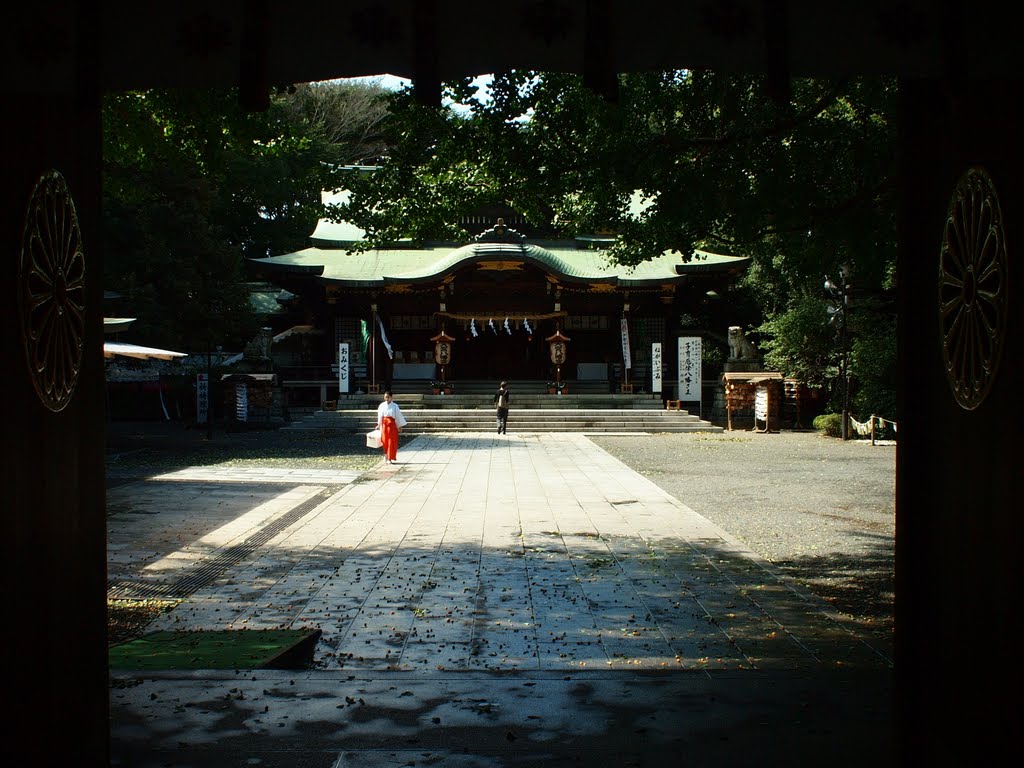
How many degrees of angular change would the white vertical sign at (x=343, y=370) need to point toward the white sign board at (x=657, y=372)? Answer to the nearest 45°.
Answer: approximately 90° to its left

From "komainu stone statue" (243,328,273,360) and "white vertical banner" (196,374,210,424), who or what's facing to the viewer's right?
the komainu stone statue

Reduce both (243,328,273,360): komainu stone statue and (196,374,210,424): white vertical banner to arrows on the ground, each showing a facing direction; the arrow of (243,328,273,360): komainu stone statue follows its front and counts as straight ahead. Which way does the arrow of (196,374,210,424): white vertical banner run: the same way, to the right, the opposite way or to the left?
to the right

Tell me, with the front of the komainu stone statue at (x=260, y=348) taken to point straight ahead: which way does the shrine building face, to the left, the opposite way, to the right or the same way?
to the right

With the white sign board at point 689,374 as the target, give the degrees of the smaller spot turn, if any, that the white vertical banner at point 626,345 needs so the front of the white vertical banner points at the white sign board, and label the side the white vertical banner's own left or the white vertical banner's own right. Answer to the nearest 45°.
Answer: approximately 45° to the white vertical banner's own left

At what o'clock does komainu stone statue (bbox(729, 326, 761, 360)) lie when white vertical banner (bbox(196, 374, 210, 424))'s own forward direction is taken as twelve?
The komainu stone statue is roughly at 9 o'clock from the white vertical banner.

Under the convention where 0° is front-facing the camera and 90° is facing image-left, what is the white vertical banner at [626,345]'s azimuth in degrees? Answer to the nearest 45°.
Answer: approximately 0°

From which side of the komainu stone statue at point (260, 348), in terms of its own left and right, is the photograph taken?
right

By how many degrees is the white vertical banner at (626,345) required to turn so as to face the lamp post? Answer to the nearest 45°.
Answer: approximately 45° to its left
